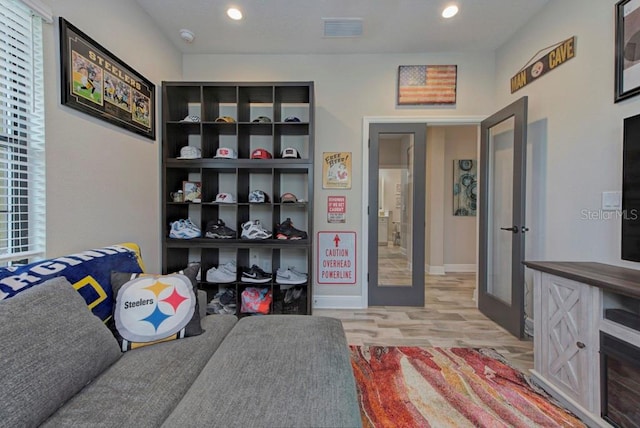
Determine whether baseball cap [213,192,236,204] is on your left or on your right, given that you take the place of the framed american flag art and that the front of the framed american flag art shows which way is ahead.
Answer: on your right

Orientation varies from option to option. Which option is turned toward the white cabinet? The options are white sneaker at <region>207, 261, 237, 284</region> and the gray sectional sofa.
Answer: the gray sectional sofa

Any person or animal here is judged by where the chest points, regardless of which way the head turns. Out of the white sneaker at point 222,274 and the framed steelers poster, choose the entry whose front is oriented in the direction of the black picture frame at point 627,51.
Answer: the framed steelers poster

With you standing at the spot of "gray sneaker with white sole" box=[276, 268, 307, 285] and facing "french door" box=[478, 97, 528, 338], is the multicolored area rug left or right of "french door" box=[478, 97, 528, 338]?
right

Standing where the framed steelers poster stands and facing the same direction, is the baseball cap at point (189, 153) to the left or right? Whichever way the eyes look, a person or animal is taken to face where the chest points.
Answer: on its left
